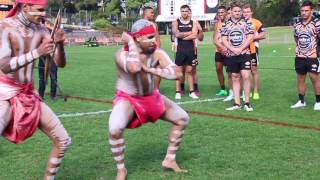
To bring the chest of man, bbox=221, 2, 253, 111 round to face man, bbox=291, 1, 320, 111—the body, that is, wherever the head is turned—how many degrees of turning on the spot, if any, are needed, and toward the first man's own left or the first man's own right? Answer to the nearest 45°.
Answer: approximately 90° to the first man's own left

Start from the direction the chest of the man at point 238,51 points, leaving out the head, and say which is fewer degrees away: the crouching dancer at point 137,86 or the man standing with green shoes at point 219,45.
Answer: the crouching dancer

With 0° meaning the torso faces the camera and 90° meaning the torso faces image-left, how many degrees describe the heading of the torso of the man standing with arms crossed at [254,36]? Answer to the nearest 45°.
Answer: approximately 0°

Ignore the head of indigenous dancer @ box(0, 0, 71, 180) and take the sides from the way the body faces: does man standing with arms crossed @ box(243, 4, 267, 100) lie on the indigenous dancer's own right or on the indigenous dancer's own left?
on the indigenous dancer's own left

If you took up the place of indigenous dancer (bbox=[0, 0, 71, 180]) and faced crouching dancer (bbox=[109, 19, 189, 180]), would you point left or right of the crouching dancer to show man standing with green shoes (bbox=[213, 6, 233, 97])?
left
